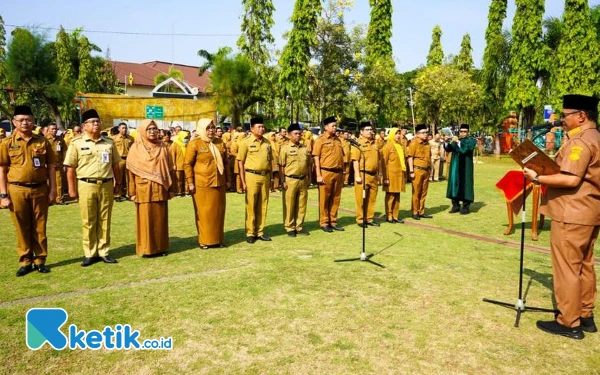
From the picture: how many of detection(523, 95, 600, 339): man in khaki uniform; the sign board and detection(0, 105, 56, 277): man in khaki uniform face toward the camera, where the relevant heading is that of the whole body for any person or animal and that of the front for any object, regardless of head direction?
2

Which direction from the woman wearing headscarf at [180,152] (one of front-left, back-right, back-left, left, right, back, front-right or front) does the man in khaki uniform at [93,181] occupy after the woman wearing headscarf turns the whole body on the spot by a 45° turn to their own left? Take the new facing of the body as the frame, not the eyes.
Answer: right

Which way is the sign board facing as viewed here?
toward the camera

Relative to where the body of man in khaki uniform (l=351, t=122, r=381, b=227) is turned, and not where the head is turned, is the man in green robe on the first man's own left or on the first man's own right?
on the first man's own left

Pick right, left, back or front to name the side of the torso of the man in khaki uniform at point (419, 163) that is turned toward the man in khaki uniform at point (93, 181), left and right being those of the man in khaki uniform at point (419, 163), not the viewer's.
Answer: right

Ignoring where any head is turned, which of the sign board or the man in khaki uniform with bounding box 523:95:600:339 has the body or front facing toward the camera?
the sign board

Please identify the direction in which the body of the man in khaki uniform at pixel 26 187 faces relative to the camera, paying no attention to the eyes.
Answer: toward the camera

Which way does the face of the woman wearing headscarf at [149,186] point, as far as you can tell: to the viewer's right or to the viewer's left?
to the viewer's right

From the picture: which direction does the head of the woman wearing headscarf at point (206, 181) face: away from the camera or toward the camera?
toward the camera

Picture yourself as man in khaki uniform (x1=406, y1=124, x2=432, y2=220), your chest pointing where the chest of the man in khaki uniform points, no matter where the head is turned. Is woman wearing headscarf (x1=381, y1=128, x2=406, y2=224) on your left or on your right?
on your right

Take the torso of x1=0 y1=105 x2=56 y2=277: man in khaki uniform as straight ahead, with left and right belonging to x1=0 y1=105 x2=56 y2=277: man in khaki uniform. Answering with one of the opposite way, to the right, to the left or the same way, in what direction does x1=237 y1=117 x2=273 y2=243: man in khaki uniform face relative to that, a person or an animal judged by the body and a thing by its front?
the same way

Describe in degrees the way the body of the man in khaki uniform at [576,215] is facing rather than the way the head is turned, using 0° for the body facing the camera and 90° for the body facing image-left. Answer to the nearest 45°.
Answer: approximately 90°

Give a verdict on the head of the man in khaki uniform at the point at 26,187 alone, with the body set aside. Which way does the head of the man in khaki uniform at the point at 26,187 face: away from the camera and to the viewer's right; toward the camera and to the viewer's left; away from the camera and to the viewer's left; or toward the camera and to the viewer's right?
toward the camera and to the viewer's right

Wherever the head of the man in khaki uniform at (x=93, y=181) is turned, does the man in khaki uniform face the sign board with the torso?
no

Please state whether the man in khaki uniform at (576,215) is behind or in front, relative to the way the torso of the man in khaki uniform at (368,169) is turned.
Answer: in front

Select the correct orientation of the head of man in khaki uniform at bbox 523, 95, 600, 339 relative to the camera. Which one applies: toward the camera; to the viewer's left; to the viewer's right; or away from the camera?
to the viewer's left

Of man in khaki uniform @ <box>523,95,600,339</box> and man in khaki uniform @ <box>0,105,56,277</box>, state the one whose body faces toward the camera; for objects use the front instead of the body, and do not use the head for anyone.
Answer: man in khaki uniform @ <box>0,105,56,277</box>

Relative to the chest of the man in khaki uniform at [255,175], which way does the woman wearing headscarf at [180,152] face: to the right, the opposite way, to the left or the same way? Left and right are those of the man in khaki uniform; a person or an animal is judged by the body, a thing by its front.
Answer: the same way

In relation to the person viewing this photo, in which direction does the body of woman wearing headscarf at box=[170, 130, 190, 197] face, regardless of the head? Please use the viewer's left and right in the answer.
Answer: facing the viewer and to the right of the viewer
